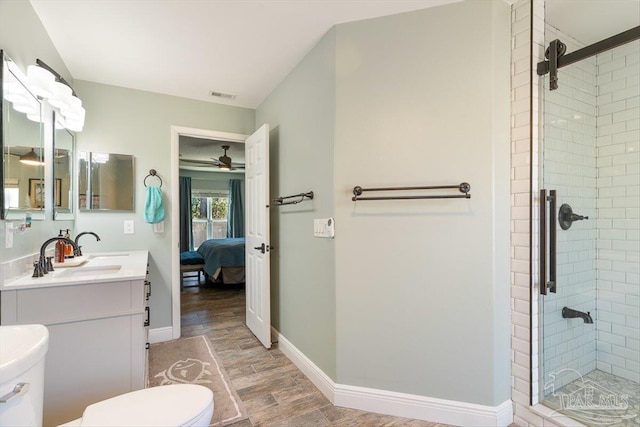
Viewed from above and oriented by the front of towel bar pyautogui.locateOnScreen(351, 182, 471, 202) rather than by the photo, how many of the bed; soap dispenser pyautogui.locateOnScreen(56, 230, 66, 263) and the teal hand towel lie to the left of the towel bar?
0

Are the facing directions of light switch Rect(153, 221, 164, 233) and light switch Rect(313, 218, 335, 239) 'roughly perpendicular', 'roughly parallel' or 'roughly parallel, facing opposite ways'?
roughly perpendicular

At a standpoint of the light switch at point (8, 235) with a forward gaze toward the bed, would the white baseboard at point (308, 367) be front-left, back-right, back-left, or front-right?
front-right

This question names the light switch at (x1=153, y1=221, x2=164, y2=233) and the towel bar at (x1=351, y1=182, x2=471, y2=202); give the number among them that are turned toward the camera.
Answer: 2

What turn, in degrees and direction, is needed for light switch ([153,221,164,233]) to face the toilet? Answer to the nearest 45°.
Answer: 0° — it already faces it

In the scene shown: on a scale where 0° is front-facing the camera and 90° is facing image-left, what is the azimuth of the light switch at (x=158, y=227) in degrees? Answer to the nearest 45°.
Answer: approximately 0°

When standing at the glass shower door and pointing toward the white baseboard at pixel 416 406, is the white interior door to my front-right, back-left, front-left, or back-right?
front-right

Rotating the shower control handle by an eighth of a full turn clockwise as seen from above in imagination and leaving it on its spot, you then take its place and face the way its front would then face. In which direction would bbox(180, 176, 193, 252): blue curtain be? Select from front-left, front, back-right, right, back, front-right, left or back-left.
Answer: right

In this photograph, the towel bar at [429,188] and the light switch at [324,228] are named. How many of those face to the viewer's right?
0

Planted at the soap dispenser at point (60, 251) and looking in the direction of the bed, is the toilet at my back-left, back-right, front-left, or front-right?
back-right

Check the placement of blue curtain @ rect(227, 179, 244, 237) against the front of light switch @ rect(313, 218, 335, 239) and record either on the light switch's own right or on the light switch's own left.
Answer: on the light switch's own right

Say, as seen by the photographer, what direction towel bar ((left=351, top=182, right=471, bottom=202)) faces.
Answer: facing the viewer

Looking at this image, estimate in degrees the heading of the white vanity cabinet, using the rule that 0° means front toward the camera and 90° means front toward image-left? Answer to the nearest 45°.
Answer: approximately 270°

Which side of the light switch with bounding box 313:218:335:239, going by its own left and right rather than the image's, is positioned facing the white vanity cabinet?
front

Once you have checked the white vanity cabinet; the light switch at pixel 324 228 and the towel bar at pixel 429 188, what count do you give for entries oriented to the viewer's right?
1
